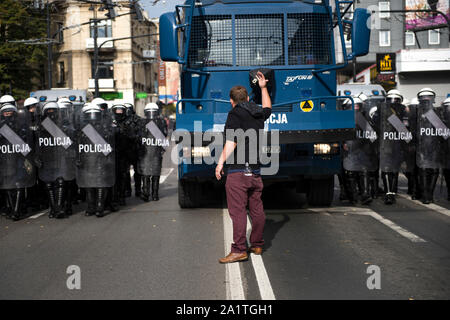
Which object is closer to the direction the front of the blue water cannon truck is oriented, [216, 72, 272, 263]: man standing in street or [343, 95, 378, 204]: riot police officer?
the man standing in street

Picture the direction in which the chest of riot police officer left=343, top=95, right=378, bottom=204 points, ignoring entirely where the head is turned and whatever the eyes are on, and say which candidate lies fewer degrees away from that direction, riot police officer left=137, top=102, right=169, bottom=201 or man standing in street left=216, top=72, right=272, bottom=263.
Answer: the man standing in street

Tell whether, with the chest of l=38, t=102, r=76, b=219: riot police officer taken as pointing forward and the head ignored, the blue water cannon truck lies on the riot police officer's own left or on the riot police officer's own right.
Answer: on the riot police officer's own left

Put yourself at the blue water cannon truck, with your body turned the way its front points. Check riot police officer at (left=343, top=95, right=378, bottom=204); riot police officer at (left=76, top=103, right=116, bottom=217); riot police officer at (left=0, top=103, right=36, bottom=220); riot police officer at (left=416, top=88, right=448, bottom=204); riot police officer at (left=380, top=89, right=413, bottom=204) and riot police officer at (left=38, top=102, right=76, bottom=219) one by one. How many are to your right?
3

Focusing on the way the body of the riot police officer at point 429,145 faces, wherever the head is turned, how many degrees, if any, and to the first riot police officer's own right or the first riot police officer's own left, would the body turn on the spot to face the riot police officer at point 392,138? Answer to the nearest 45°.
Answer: approximately 90° to the first riot police officer's own right

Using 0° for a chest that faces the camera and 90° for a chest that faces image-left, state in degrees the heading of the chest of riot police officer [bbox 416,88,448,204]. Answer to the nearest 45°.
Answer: approximately 0°

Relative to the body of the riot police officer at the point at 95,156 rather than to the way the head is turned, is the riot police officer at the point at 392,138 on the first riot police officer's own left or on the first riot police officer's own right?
on the first riot police officer's own left

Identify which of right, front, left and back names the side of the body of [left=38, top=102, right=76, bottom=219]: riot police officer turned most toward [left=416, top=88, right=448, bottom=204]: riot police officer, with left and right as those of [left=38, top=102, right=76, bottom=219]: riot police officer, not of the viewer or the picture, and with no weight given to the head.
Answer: left

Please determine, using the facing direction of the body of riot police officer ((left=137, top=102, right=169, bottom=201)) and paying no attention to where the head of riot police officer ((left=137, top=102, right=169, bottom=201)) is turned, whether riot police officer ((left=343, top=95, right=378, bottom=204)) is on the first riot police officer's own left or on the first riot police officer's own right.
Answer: on the first riot police officer's own left
